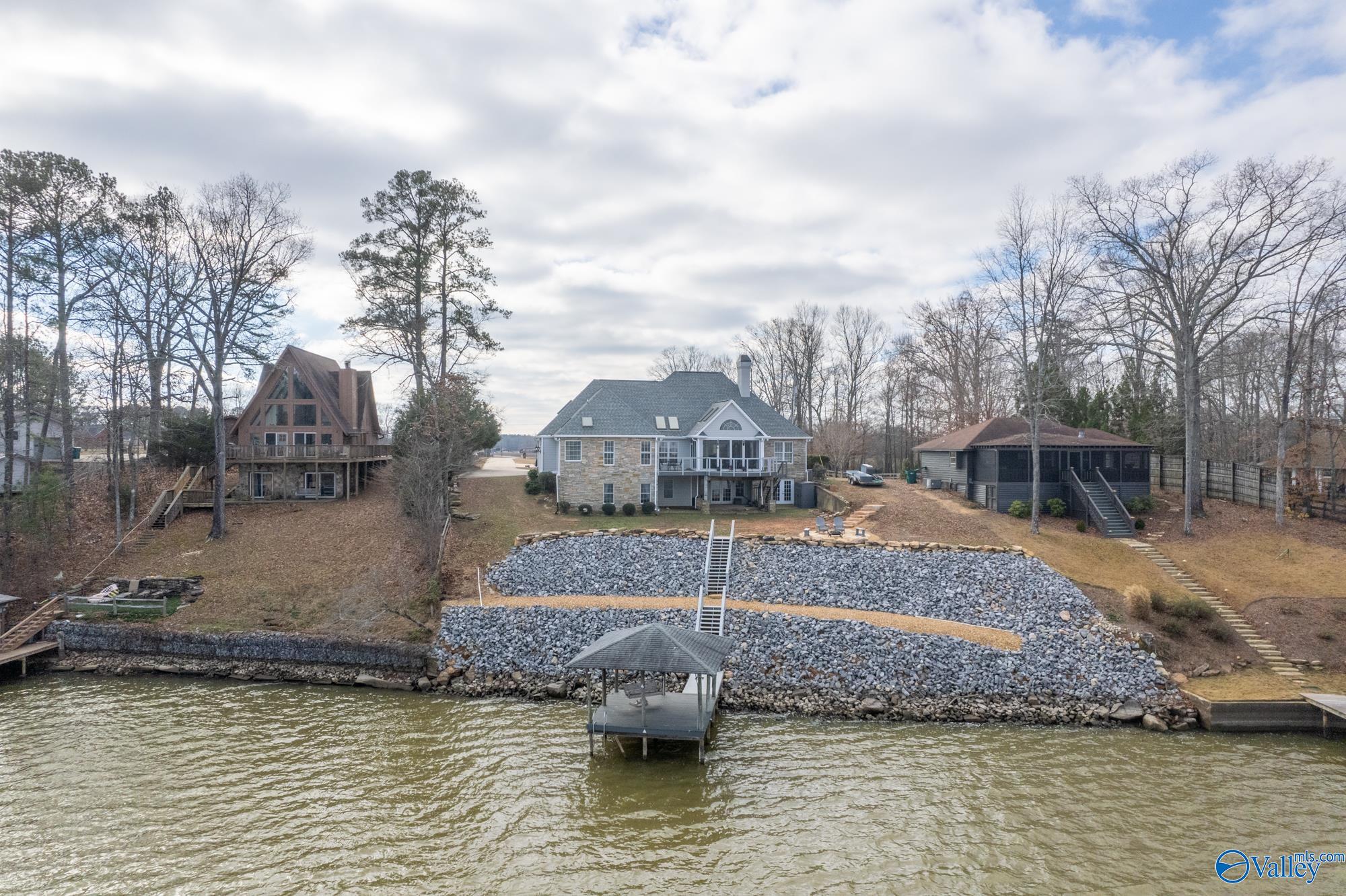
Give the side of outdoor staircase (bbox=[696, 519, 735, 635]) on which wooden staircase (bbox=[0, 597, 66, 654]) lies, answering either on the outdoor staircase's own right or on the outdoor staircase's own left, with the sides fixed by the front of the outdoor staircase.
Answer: on the outdoor staircase's own right

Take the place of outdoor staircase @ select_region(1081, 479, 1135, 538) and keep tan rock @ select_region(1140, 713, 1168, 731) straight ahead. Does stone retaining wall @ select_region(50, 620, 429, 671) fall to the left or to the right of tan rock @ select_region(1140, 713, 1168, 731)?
right

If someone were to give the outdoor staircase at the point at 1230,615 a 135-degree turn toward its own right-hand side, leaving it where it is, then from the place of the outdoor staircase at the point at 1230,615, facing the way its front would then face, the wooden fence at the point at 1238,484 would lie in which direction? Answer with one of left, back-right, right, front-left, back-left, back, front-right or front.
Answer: right

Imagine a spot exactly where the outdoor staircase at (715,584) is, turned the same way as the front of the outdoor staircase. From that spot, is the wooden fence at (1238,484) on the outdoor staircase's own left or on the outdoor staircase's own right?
on the outdoor staircase's own left

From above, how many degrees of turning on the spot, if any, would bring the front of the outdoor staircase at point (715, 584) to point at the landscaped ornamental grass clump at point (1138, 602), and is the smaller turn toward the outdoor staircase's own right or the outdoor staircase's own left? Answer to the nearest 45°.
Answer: approximately 90° to the outdoor staircase's own left

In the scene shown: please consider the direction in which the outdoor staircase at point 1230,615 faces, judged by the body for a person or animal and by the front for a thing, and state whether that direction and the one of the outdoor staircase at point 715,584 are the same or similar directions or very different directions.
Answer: same or similar directions

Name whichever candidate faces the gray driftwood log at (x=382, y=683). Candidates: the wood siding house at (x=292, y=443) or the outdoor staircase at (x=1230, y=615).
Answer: the wood siding house

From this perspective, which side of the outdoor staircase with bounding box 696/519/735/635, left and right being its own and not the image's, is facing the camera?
front

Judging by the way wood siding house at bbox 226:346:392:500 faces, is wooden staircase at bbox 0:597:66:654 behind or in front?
in front

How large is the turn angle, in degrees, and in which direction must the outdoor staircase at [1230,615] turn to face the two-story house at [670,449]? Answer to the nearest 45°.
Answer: approximately 135° to its right

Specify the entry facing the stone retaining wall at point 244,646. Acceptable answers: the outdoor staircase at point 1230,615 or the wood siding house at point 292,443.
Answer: the wood siding house

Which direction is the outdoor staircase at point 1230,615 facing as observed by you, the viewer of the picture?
facing the viewer and to the right of the viewer
